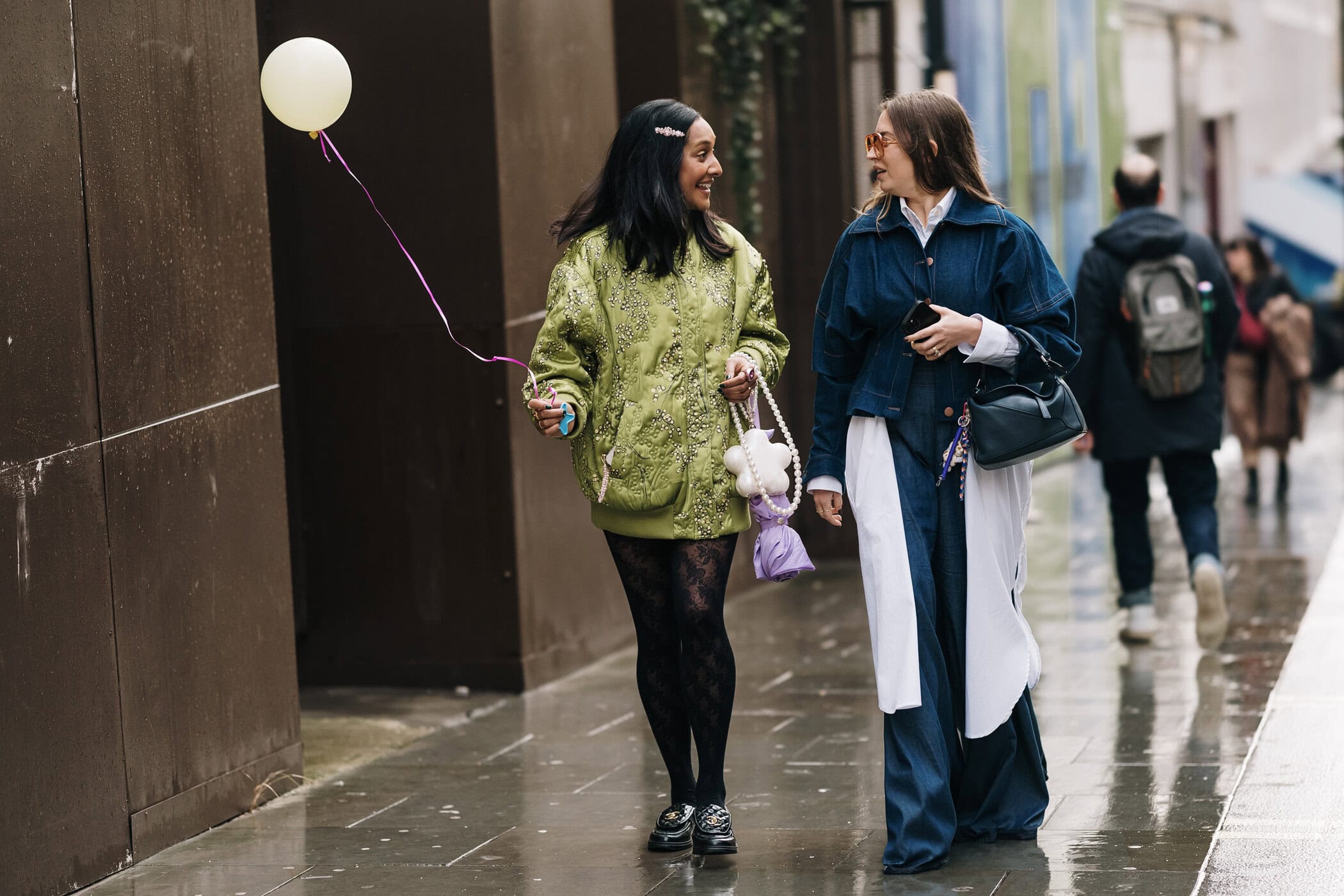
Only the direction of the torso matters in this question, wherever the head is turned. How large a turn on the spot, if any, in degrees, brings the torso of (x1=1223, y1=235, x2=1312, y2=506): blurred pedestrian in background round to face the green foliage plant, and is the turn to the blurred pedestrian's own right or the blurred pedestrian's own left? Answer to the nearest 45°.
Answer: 0° — they already face it

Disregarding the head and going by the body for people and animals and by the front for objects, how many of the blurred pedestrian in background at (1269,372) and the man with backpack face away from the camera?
1

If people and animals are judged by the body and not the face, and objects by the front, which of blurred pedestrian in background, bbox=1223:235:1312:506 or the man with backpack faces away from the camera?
the man with backpack

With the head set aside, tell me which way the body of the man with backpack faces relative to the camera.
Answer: away from the camera

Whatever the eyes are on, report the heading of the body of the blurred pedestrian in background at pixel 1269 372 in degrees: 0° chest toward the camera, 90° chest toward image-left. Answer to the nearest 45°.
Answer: approximately 45°

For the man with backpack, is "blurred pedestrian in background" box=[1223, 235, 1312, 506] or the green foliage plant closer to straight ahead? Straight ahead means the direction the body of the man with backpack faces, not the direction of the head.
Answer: the blurred pedestrian in background

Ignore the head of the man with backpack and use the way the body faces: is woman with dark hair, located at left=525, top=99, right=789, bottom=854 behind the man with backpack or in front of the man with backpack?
behind
